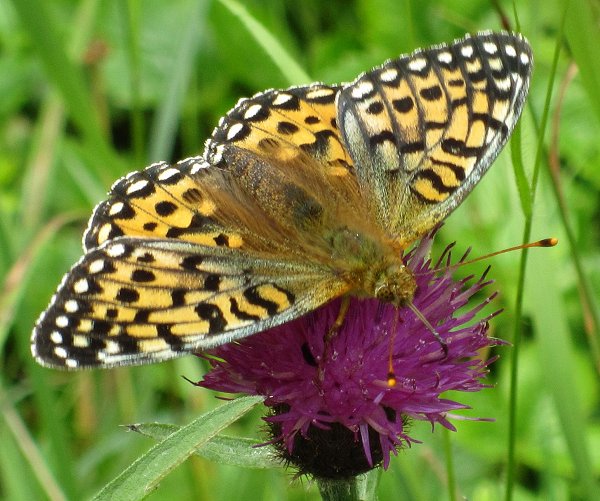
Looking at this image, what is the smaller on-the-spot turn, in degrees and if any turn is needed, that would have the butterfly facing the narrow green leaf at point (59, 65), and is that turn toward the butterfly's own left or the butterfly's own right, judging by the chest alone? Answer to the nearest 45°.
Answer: approximately 180°

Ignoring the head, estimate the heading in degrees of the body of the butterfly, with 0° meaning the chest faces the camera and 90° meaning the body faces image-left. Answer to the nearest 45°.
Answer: approximately 315°

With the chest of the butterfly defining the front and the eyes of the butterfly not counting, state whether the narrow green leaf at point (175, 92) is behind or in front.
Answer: behind
